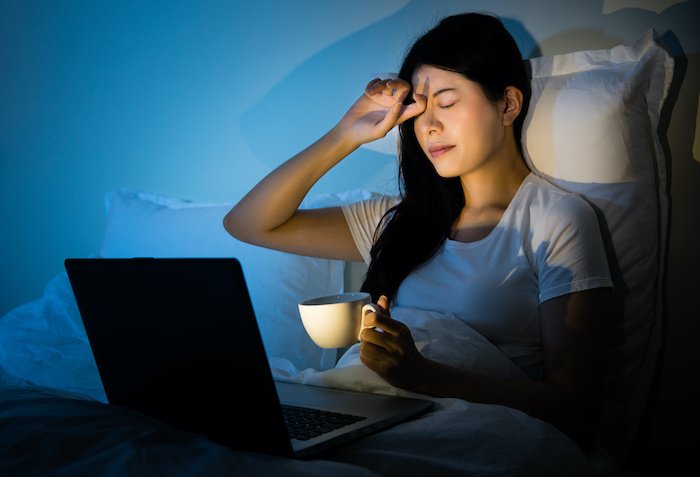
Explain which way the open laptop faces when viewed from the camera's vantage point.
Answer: facing away from the viewer and to the right of the viewer

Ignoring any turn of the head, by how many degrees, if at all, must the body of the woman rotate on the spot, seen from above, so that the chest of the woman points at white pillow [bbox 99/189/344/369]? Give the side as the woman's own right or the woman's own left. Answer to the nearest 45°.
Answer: approximately 90° to the woman's own right

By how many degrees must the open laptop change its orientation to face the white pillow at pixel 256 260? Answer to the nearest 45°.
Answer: approximately 45° to its left

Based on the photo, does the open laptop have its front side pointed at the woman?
yes

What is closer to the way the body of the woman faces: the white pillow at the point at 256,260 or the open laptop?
the open laptop

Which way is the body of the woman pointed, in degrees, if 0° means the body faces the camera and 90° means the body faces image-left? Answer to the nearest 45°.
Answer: approximately 45°

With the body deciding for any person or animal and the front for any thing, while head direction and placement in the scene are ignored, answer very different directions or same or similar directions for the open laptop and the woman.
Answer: very different directions
